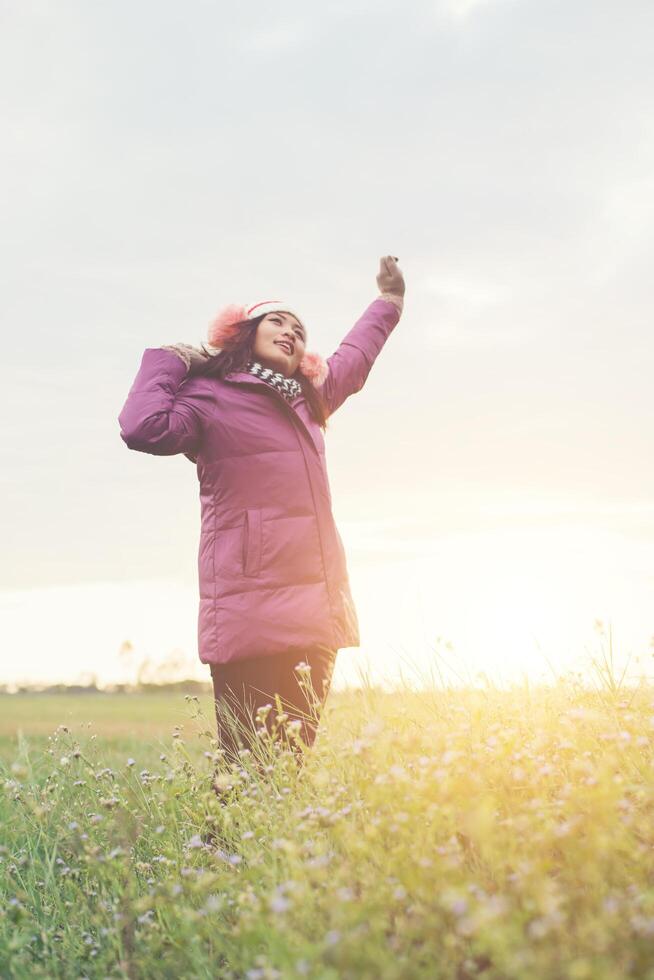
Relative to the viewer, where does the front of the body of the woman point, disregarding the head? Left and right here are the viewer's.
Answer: facing the viewer and to the right of the viewer

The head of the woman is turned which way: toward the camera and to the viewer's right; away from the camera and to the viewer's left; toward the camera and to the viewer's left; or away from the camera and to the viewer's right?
toward the camera and to the viewer's right
